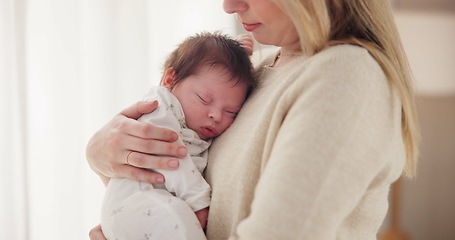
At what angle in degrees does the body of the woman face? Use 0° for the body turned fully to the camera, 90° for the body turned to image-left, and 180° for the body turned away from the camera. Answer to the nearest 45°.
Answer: approximately 90°
